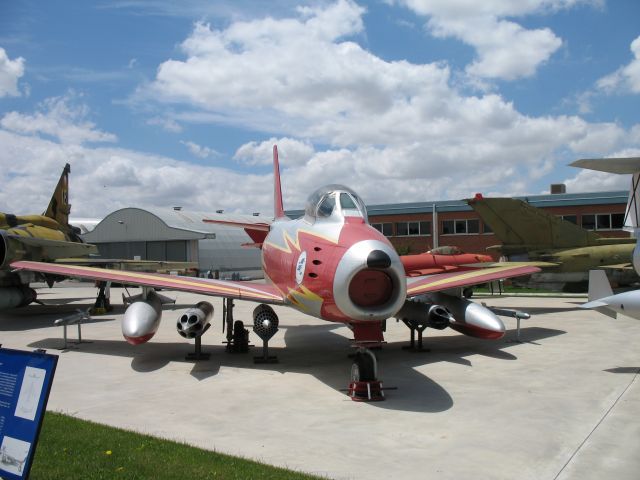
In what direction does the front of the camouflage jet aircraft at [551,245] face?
to the viewer's right

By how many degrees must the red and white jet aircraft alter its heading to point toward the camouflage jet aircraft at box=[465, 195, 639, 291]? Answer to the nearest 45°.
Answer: approximately 90° to its left

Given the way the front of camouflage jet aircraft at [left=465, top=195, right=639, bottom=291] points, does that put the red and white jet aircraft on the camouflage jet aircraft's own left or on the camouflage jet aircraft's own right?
on the camouflage jet aircraft's own right

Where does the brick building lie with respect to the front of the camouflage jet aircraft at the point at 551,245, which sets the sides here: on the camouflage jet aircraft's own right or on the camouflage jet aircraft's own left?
on the camouflage jet aircraft's own left

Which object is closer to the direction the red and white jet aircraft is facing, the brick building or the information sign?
the information sign

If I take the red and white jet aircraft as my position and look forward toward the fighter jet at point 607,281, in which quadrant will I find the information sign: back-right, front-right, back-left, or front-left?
back-right

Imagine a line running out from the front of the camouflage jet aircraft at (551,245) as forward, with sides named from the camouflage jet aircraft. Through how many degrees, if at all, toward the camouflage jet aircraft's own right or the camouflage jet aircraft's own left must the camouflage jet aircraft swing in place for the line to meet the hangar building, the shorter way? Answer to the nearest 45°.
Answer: approximately 135° to the camouflage jet aircraft's own left

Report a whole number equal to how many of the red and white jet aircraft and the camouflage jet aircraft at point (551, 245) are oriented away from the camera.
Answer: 0

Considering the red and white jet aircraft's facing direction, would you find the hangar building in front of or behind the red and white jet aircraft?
behind

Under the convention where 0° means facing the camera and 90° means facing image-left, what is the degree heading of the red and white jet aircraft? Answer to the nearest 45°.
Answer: approximately 315°
